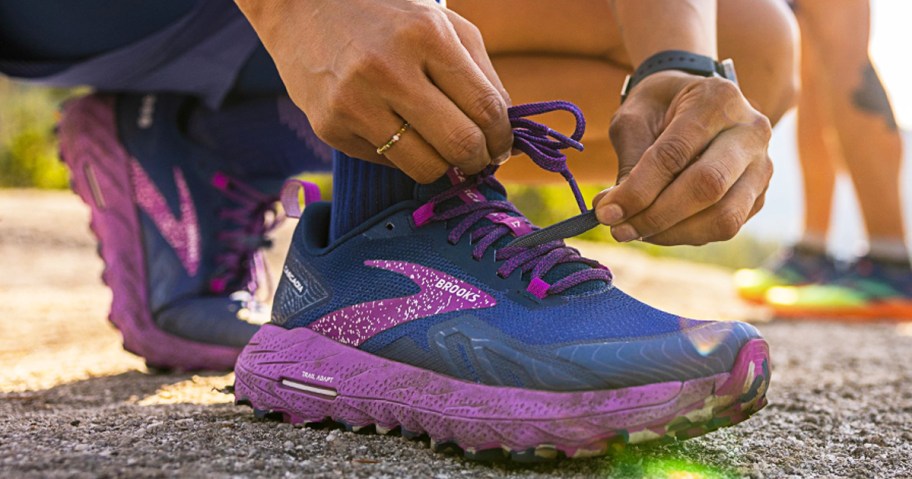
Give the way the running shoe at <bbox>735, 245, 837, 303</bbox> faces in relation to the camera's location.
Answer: facing to the left of the viewer

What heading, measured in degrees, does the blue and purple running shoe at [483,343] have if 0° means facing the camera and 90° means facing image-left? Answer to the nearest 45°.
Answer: approximately 315°

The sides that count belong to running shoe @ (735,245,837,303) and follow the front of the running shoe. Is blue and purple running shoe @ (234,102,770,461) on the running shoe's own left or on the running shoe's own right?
on the running shoe's own left

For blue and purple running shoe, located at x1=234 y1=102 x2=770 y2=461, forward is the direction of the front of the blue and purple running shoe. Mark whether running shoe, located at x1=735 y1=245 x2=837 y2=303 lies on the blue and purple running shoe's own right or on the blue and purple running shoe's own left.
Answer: on the blue and purple running shoe's own left

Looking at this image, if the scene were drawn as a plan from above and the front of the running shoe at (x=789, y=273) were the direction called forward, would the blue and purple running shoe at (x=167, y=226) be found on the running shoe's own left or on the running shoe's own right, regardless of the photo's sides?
on the running shoe's own left

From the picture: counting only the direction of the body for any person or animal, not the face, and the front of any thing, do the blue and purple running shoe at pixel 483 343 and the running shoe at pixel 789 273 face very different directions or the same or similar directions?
very different directions

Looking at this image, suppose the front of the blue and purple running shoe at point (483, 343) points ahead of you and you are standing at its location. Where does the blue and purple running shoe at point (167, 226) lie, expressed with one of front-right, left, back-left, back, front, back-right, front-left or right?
back

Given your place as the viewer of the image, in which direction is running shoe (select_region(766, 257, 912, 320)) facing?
facing to the left of the viewer
